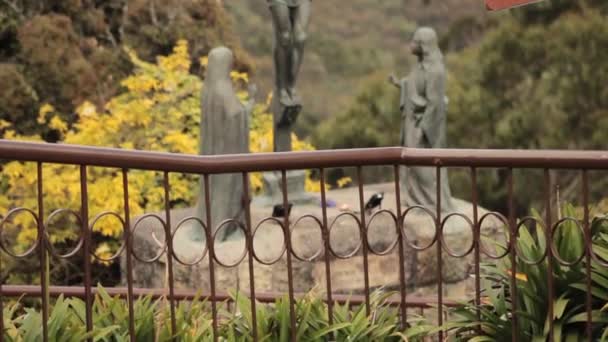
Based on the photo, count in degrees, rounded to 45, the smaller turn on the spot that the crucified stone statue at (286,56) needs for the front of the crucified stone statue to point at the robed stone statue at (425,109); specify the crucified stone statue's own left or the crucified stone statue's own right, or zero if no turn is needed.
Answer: approximately 45° to the crucified stone statue's own left

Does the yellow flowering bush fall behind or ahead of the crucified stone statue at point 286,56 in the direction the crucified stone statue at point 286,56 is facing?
behind

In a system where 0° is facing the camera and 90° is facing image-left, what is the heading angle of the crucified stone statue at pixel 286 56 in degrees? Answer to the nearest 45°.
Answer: approximately 315°

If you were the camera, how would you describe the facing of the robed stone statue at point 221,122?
facing away from the viewer and to the right of the viewer

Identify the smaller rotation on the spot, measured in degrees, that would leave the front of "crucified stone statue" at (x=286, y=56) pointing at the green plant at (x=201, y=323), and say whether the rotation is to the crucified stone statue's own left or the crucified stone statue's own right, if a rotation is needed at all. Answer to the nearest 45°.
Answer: approximately 45° to the crucified stone statue's own right

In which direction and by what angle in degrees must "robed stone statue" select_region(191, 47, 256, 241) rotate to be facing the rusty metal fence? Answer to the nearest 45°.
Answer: approximately 135° to its right
